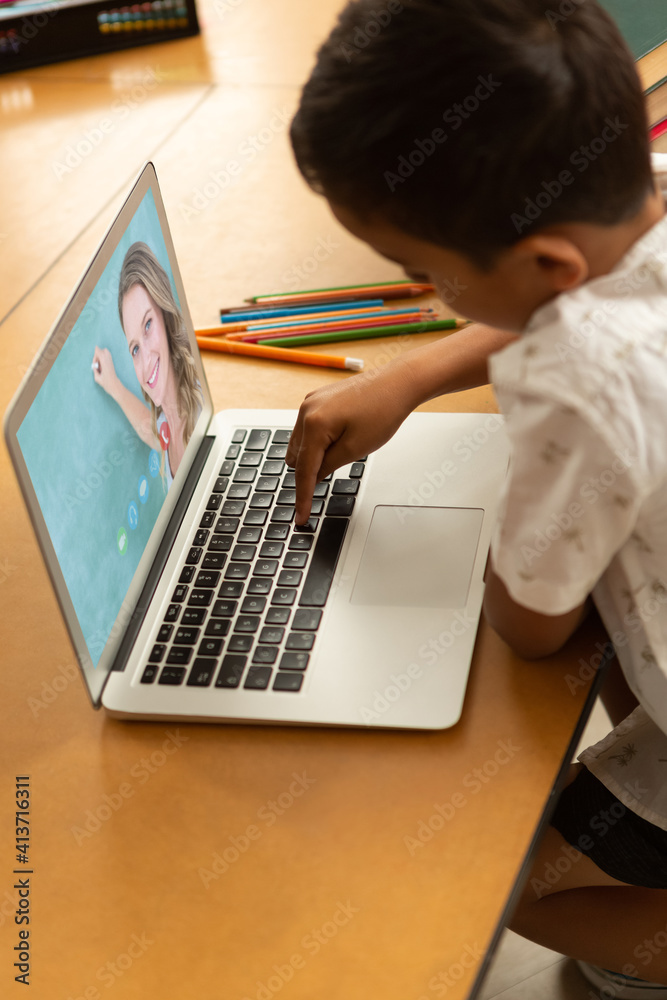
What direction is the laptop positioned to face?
to the viewer's right

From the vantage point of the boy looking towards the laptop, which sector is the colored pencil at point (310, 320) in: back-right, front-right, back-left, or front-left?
front-right

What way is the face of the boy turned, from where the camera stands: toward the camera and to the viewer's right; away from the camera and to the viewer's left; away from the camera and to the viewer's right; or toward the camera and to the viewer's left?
away from the camera and to the viewer's left
